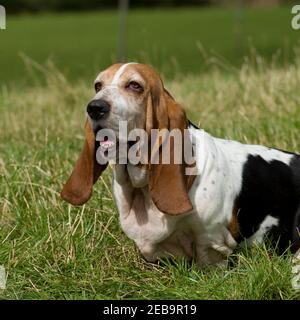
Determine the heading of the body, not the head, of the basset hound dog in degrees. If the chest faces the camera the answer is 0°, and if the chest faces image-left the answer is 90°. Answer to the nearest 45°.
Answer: approximately 45°
